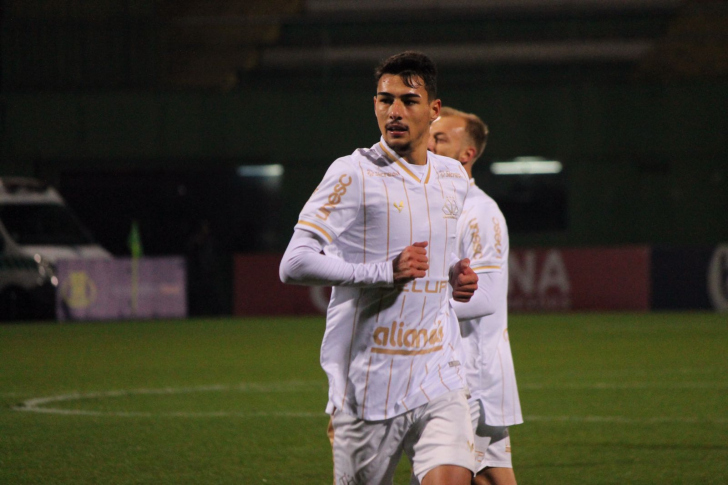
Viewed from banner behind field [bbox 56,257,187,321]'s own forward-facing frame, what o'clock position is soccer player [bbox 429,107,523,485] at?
The soccer player is roughly at 12 o'clock from the banner behind field.

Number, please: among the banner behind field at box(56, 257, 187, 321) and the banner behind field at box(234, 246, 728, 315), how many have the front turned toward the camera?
2

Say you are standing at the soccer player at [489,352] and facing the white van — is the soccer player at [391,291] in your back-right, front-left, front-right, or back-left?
back-left

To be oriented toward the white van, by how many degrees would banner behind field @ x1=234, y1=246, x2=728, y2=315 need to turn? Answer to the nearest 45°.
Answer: approximately 90° to its right

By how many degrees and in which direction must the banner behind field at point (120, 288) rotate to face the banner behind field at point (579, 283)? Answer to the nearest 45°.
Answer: approximately 90° to its left

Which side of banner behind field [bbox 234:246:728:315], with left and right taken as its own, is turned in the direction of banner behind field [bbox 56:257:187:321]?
right

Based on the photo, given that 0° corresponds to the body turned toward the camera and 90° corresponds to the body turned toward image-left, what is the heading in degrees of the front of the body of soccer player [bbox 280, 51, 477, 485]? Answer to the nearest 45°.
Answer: approximately 315°

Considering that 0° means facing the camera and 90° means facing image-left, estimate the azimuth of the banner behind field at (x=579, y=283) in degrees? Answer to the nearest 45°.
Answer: approximately 0°

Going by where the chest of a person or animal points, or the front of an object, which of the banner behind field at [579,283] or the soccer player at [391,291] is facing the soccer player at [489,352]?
the banner behind field

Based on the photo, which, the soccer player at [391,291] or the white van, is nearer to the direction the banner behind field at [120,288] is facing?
the soccer player

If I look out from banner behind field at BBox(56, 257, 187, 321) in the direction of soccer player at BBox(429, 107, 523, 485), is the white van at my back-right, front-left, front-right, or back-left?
back-right
